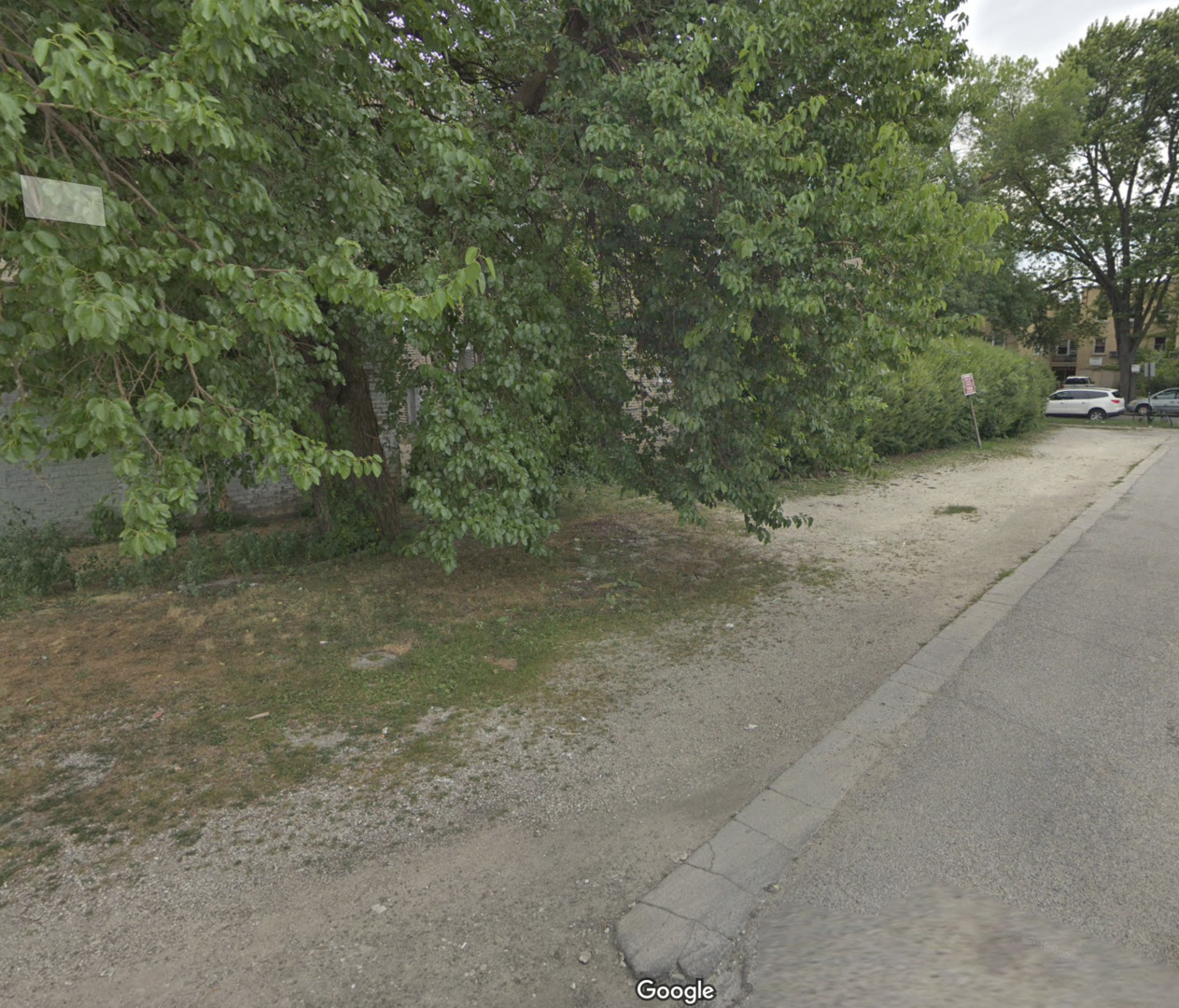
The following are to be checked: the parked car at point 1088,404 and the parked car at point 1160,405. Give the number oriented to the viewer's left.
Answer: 2

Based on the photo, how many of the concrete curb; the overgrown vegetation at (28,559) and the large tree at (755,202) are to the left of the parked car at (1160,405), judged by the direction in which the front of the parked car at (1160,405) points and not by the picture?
3

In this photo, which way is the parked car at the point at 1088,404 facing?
to the viewer's left

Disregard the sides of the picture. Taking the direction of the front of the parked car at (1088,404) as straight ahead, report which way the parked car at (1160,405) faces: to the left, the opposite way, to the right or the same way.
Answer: the same way

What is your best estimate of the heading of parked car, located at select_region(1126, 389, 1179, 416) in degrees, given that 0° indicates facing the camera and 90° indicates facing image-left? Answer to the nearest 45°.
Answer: approximately 90°

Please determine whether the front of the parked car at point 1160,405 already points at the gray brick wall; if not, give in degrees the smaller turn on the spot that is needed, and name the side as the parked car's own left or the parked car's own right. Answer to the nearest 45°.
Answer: approximately 90° to the parked car's own left

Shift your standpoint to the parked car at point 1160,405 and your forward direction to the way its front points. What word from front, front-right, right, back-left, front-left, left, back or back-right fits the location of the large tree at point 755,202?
left

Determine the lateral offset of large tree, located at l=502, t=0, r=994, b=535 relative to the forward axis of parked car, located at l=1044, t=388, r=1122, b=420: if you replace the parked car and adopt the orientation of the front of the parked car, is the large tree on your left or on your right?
on your left

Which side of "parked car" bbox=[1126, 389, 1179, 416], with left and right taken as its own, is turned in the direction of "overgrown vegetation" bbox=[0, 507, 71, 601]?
left

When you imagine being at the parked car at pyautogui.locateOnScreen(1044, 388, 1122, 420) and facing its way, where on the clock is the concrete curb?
The concrete curb is roughly at 9 o'clock from the parked car.
